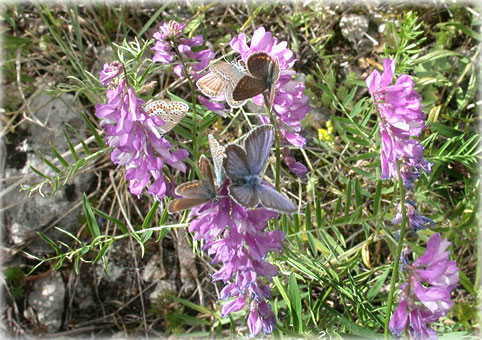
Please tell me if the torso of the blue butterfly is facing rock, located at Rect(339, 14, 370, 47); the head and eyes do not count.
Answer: no

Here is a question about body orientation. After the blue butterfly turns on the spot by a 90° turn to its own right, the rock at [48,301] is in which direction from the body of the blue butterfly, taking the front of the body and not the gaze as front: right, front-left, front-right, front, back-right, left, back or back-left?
back-right
